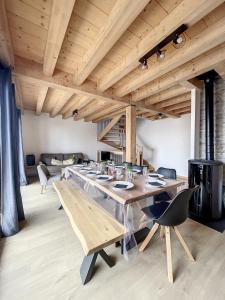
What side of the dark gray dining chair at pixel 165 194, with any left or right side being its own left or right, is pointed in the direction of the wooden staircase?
right

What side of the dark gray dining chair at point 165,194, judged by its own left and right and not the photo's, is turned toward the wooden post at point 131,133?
right

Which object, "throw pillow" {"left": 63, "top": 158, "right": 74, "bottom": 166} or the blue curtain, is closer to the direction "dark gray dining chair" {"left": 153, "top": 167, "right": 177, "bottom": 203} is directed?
the blue curtain

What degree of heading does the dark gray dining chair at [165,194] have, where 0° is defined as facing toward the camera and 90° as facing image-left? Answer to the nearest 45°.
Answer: approximately 45°
